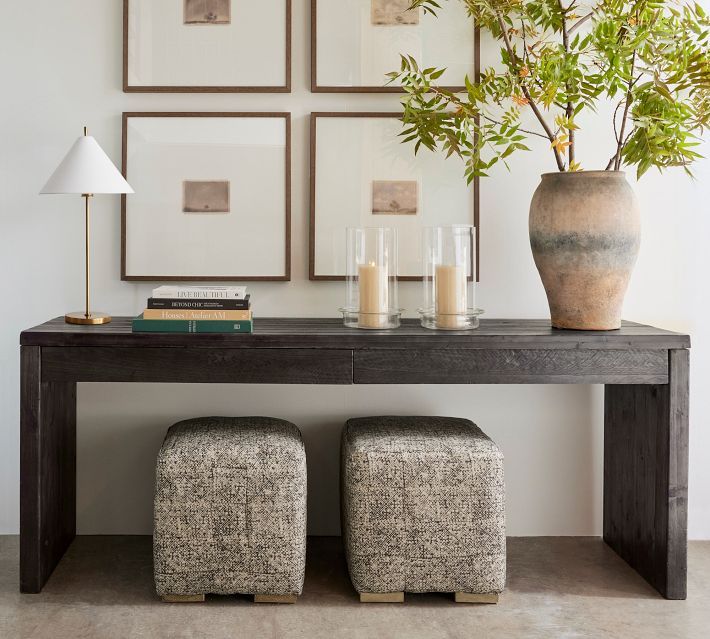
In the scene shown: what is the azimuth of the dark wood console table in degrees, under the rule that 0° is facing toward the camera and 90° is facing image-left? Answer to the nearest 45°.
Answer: approximately 0°

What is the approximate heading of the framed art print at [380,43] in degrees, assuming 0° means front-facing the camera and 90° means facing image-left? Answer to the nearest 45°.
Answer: approximately 0°

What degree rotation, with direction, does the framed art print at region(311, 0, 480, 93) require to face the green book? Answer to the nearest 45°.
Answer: approximately 45° to its right
